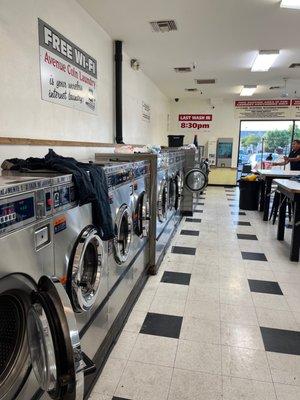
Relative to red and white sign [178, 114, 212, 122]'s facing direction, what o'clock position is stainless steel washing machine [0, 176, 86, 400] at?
The stainless steel washing machine is roughly at 12 o'clock from the red and white sign.

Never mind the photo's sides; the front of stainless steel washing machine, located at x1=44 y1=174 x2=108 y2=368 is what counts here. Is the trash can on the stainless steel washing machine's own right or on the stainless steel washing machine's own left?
on the stainless steel washing machine's own left

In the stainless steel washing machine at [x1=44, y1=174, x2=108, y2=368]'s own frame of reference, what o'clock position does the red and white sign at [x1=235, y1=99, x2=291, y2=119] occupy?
The red and white sign is roughly at 9 o'clock from the stainless steel washing machine.

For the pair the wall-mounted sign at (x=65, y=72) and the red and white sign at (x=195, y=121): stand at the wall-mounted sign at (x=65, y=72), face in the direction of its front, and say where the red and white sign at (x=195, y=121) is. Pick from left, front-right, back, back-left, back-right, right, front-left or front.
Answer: left

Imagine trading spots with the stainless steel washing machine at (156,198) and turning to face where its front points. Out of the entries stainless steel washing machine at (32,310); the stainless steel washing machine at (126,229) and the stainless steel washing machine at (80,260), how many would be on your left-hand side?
0

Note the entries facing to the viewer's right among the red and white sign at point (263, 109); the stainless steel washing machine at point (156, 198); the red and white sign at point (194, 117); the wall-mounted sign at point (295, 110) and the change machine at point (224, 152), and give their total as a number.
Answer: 1

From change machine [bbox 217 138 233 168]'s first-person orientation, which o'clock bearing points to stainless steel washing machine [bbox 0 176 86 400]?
The stainless steel washing machine is roughly at 12 o'clock from the change machine.

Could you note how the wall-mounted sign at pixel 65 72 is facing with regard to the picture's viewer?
facing the viewer and to the right of the viewer

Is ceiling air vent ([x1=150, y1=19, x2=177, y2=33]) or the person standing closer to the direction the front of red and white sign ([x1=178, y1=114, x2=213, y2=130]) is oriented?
the ceiling air vent

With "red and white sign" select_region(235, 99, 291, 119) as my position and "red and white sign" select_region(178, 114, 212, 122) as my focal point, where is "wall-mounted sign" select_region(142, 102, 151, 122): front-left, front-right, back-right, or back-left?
front-left

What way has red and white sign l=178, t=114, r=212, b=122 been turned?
toward the camera

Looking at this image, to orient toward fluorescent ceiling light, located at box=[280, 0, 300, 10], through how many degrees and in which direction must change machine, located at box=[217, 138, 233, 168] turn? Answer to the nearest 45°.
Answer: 0° — it already faces it

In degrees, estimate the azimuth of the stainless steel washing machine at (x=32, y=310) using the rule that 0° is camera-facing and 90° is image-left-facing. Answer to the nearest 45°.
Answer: approximately 315°

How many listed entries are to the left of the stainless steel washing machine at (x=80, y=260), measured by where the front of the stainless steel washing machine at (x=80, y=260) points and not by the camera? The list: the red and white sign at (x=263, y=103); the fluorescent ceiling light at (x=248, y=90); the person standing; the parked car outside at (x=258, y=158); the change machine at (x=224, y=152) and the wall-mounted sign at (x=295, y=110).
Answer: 6

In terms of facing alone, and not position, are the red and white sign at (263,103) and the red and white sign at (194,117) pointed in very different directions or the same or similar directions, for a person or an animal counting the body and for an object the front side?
same or similar directions

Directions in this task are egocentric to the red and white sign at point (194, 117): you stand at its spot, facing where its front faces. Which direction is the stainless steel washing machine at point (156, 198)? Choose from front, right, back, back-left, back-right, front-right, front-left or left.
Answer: front

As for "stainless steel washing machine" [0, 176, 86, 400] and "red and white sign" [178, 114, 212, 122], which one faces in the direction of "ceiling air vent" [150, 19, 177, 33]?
the red and white sign

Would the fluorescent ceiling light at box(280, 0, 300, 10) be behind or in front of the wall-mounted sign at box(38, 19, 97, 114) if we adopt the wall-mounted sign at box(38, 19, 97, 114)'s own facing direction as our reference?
in front

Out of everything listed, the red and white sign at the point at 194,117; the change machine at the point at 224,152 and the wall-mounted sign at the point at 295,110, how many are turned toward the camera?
3

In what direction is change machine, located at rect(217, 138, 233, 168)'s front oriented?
toward the camera
